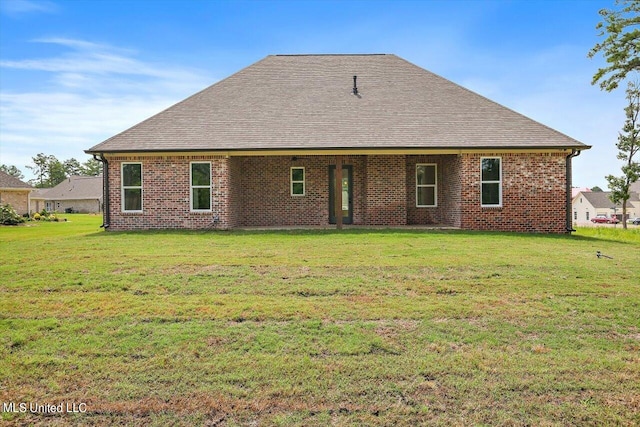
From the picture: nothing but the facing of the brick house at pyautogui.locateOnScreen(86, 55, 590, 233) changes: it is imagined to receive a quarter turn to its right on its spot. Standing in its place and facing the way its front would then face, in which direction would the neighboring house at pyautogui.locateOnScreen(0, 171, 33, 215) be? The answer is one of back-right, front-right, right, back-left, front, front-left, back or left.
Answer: back-left

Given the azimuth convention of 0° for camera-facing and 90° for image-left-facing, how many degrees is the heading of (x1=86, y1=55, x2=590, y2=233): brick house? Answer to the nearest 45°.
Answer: approximately 180°

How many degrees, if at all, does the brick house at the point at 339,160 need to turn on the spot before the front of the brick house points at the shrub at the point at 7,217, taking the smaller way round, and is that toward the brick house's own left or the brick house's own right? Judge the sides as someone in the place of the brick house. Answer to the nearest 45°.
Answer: approximately 45° to the brick house's own left
